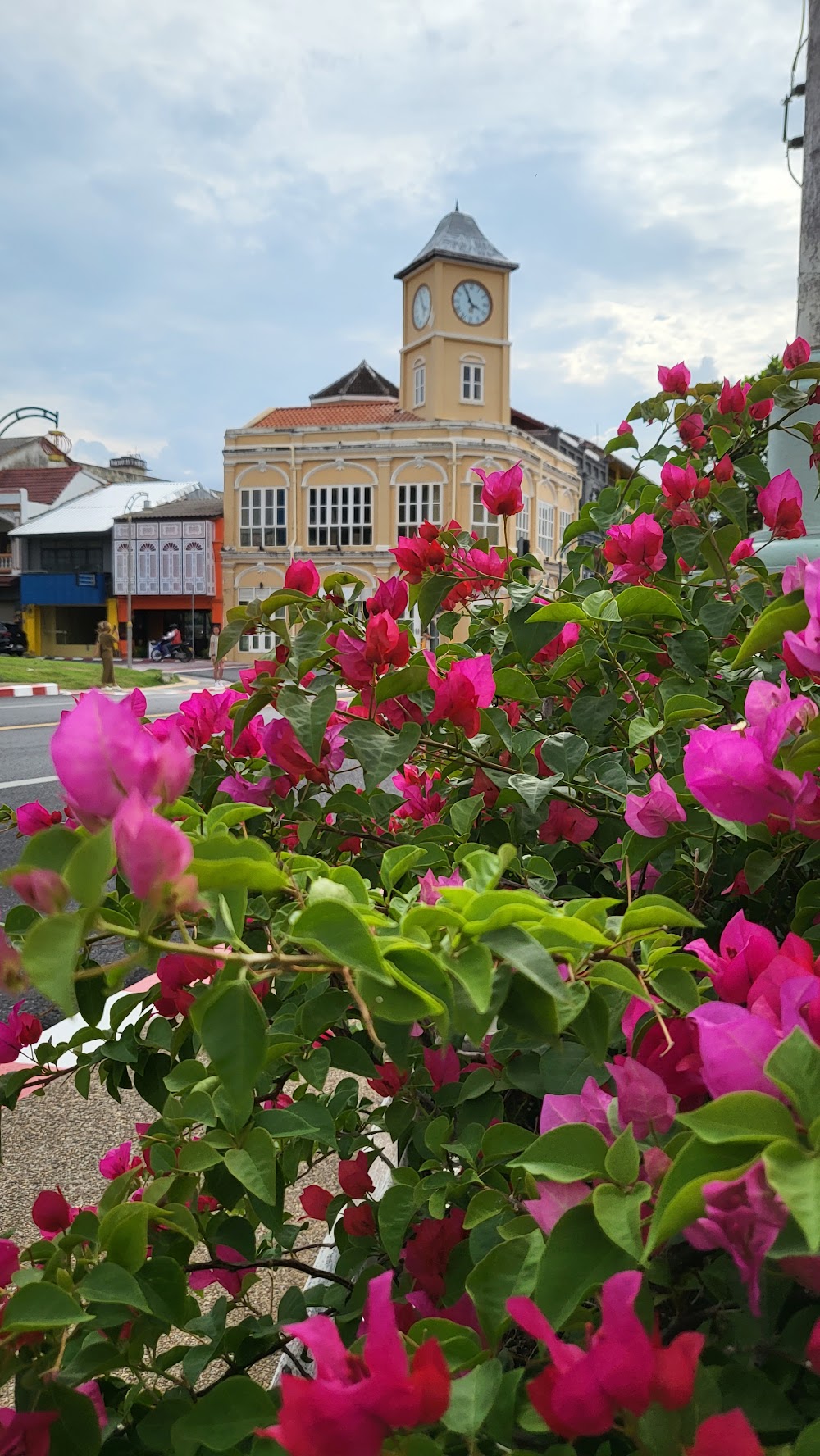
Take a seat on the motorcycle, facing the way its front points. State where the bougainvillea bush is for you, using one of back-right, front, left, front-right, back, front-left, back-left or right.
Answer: left

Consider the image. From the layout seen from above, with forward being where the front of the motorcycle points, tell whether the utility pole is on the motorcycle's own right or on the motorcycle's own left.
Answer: on the motorcycle's own left

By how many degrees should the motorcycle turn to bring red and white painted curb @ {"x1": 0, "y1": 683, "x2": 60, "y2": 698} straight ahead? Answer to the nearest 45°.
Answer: approximately 90° to its left

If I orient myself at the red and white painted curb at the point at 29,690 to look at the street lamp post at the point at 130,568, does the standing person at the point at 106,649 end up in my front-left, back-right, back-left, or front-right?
front-right
